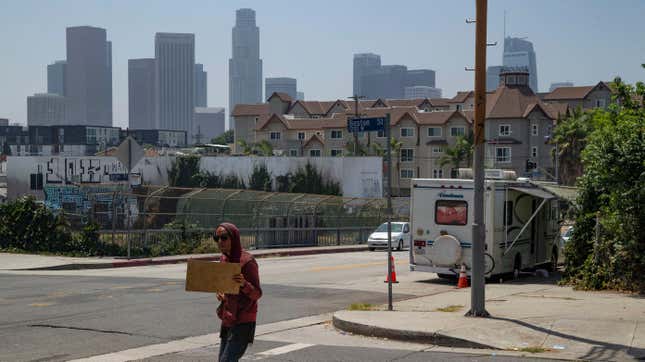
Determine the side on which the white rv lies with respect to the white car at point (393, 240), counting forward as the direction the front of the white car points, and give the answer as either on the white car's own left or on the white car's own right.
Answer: on the white car's own left

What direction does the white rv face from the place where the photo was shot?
facing away from the viewer and to the right of the viewer

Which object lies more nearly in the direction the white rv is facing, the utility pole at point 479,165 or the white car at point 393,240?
the white car

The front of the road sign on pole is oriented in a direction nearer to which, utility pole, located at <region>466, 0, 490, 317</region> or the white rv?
the utility pole

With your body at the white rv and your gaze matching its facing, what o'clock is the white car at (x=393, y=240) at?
The white car is roughly at 10 o'clock from the white rv.

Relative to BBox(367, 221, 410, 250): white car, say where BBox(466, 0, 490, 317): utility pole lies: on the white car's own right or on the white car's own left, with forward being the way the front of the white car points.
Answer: on the white car's own left

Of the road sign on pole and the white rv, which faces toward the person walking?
the road sign on pole

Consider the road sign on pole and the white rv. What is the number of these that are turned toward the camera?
1

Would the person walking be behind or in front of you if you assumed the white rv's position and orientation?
behind

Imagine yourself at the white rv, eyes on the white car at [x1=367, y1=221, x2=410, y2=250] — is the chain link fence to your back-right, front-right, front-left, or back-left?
front-left

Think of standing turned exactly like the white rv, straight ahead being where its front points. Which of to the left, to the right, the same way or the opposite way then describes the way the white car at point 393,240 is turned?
the opposite way

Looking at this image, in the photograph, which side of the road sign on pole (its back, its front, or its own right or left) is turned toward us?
front

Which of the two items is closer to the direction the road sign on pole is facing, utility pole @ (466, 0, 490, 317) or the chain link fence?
the utility pole

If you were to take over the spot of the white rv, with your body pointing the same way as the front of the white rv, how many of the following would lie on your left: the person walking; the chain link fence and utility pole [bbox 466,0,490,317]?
1

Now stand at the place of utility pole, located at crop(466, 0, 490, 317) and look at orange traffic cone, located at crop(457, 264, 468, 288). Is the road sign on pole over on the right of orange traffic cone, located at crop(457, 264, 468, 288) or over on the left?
left

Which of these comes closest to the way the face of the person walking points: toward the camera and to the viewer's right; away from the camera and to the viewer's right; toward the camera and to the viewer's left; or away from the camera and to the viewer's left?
toward the camera and to the viewer's left
